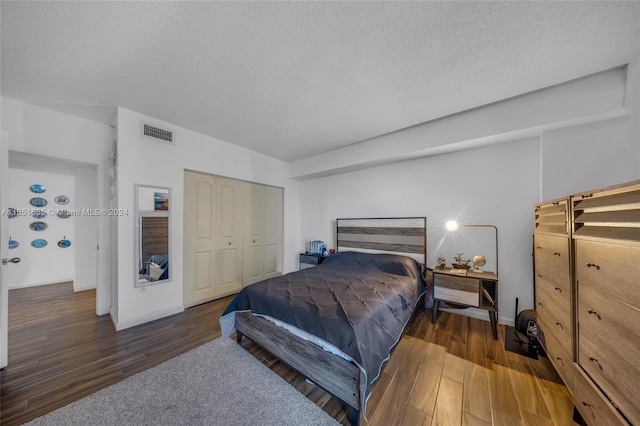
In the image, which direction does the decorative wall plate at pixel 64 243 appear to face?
toward the camera

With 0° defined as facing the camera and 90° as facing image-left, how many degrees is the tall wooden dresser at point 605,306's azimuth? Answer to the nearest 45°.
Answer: approximately 90°

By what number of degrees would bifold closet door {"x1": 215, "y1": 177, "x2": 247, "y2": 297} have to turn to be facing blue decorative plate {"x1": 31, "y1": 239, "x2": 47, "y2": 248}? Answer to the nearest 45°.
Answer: approximately 180°

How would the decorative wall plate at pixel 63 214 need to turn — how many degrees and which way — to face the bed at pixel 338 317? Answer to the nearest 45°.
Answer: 0° — it already faces it

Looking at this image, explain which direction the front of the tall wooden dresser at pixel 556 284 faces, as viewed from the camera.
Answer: facing to the left of the viewer

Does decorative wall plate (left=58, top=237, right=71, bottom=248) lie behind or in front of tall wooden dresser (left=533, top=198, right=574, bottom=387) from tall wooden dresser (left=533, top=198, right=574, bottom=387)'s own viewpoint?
in front

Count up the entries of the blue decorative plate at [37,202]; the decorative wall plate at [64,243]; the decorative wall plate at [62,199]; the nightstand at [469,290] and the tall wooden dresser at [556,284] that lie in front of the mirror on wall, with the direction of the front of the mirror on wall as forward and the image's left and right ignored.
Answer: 2

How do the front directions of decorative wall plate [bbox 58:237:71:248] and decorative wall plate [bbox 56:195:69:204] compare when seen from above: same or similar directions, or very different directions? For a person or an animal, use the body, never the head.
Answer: same or similar directions

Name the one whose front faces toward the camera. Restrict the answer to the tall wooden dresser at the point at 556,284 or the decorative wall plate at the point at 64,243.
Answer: the decorative wall plate

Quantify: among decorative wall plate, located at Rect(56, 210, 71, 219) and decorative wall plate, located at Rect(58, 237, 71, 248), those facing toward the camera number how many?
2

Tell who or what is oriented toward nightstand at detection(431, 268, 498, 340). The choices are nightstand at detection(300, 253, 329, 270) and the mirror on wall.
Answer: the mirror on wall

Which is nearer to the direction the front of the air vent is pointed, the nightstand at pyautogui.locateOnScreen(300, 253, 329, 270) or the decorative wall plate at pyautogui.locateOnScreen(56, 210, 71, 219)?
the nightstand

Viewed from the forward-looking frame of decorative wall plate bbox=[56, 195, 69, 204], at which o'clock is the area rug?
The area rug is roughly at 12 o'clock from the decorative wall plate.

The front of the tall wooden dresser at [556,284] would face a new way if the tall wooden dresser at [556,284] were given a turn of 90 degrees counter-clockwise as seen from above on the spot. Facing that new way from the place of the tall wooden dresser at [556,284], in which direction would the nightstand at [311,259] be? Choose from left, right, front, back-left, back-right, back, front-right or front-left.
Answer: right

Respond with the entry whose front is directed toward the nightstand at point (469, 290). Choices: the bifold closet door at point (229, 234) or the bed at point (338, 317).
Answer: the bifold closet door
